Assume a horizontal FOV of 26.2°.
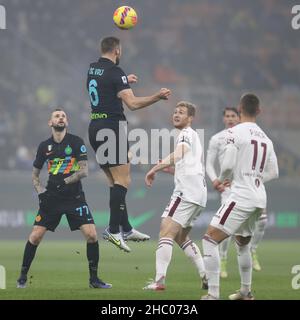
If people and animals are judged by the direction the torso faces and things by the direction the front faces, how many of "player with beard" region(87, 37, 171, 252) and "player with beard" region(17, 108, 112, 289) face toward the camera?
1

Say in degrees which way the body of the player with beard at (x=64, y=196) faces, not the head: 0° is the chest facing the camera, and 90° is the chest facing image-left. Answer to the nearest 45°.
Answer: approximately 0°

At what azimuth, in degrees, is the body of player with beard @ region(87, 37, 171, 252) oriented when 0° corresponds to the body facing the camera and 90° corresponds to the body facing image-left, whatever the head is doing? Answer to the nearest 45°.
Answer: approximately 225°
